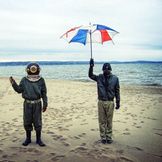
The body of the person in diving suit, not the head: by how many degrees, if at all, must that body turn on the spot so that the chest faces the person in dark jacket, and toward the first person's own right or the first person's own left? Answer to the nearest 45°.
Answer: approximately 90° to the first person's own left

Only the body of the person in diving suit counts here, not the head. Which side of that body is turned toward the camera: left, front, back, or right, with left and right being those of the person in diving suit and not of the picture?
front

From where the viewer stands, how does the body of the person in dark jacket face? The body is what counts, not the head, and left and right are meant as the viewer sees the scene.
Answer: facing the viewer

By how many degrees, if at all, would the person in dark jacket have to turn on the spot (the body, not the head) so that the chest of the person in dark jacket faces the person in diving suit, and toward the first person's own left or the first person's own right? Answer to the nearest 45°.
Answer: approximately 90° to the first person's own right

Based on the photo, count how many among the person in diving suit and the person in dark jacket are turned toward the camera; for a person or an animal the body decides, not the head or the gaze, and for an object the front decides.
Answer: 2
